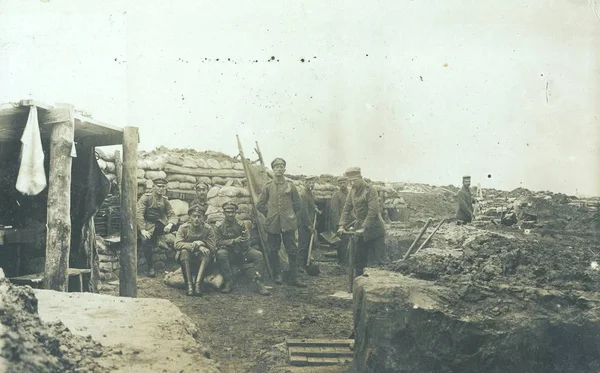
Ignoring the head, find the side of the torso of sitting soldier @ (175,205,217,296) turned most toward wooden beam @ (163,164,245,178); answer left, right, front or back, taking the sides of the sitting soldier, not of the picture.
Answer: back

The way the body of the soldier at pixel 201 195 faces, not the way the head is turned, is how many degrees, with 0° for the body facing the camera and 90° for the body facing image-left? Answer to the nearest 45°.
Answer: approximately 0°

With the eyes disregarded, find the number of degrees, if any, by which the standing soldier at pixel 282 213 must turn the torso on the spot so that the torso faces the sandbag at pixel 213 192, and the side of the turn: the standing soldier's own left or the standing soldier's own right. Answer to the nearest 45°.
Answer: approximately 135° to the standing soldier's own right

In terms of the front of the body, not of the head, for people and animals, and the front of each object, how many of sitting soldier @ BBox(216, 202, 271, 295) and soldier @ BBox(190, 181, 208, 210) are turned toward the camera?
2

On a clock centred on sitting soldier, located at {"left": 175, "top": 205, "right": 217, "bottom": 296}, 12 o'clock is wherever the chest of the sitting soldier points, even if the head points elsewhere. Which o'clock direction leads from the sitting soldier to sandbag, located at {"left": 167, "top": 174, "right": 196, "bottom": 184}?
The sandbag is roughly at 6 o'clock from the sitting soldier.

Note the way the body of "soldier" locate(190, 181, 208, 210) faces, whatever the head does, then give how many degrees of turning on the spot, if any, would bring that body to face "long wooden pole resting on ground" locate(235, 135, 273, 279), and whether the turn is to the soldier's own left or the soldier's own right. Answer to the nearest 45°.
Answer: approximately 90° to the soldier's own left
